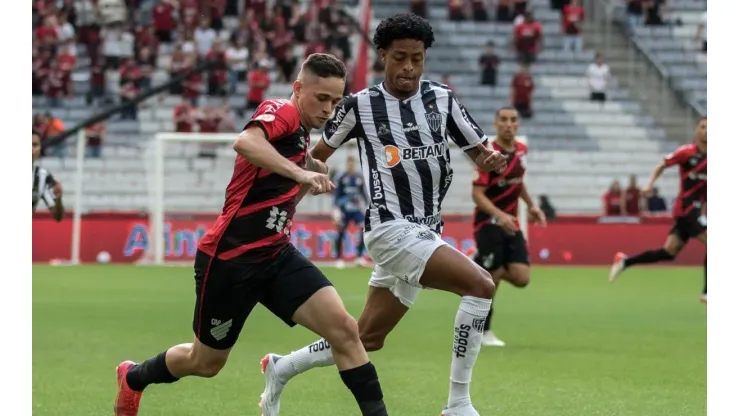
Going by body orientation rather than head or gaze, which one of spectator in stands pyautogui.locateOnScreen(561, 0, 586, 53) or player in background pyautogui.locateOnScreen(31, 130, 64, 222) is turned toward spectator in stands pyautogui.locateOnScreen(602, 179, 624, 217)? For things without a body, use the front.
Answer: spectator in stands pyautogui.locateOnScreen(561, 0, 586, 53)

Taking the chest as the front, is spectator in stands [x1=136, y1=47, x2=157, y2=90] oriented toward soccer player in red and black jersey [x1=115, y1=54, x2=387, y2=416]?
yes

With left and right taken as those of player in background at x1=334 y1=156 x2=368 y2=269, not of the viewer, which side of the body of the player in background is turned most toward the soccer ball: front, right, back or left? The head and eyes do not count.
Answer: right
